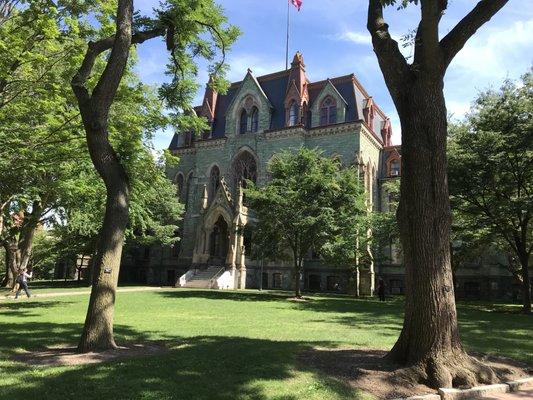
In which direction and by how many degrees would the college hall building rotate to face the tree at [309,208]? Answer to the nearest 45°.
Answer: approximately 45° to its left

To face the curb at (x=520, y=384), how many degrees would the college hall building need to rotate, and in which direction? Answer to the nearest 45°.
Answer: approximately 45° to its left

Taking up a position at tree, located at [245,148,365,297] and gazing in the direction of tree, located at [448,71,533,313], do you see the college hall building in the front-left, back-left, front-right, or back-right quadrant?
back-left

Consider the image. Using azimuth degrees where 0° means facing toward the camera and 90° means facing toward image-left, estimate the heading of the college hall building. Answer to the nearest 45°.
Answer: approximately 45°

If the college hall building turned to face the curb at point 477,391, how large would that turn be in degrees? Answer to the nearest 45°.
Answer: approximately 45° to its left

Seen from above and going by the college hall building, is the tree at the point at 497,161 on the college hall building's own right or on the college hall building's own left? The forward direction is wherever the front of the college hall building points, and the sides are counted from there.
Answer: on the college hall building's own left

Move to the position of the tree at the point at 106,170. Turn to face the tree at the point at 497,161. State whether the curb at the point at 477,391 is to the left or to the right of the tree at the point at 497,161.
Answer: right
